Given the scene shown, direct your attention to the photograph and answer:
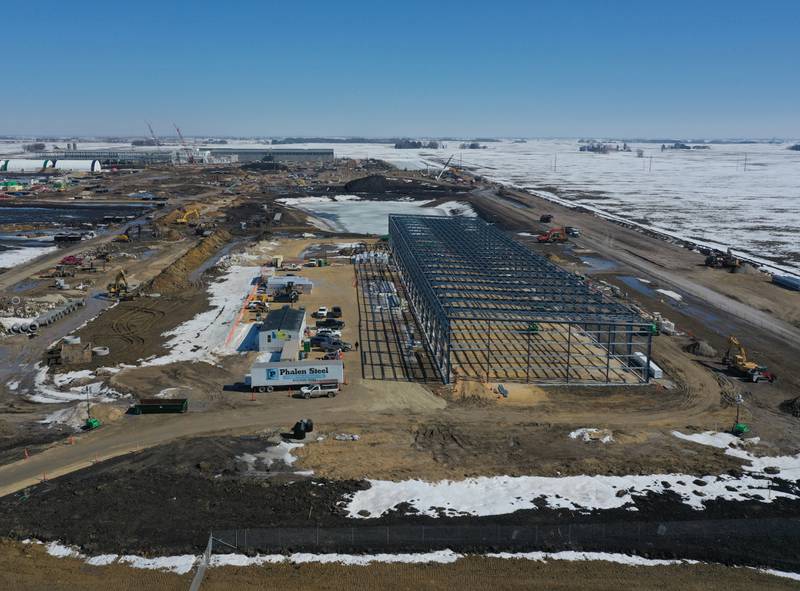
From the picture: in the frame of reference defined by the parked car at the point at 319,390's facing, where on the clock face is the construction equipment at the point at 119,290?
The construction equipment is roughly at 2 o'clock from the parked car.

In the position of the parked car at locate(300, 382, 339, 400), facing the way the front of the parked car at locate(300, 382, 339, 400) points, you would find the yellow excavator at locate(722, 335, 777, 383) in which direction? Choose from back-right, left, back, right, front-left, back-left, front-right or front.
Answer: back

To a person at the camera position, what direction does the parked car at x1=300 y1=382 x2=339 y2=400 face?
facing to the left of the viewer

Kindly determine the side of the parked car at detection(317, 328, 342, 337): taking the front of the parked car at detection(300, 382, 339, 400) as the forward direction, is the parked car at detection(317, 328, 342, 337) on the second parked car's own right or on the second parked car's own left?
on the second parked car's own right

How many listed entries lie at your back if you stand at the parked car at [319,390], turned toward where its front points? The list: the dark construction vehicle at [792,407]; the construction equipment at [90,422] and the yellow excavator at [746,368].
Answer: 2
